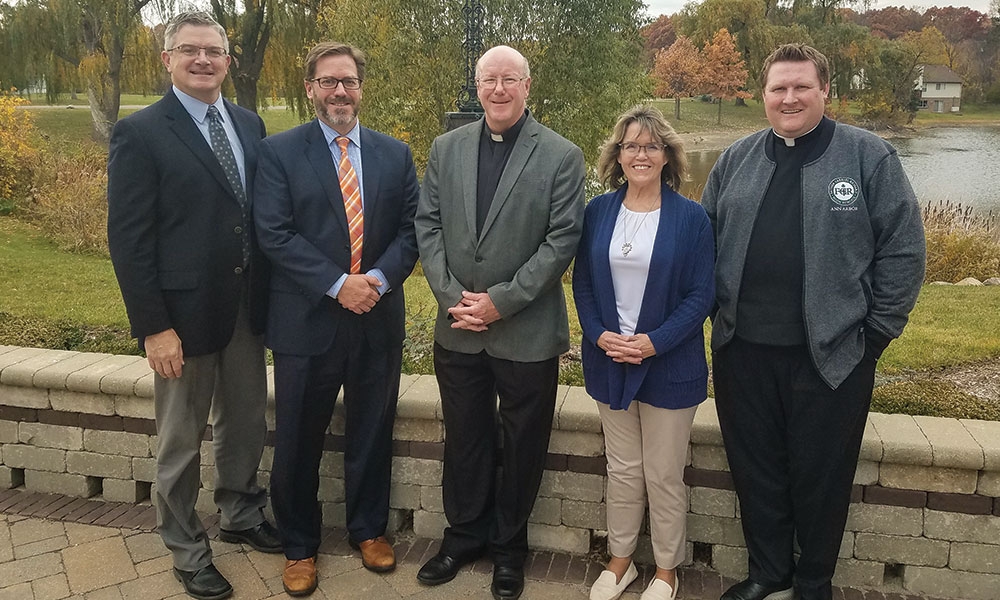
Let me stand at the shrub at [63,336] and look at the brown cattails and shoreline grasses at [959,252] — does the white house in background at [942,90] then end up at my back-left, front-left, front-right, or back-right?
front-left

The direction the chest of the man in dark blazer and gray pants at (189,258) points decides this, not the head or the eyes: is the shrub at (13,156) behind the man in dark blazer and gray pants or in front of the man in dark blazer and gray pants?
behind

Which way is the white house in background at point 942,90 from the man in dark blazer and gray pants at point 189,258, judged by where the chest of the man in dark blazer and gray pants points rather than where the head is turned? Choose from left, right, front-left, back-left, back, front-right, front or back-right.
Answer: left

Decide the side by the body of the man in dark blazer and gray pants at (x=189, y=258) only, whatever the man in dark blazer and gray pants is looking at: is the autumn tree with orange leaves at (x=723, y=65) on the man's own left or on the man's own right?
on the man's own left

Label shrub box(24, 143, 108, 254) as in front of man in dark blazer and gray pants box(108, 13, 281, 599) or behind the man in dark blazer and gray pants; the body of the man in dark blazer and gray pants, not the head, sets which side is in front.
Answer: behind

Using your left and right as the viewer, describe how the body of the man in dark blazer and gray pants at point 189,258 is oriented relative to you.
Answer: facing the viewer and to the right of the viewer

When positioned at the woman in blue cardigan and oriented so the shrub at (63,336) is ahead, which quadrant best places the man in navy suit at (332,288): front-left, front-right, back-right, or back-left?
front-left

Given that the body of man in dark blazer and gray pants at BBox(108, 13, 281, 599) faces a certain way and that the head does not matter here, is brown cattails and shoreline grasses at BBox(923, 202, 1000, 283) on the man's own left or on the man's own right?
on the man's own left

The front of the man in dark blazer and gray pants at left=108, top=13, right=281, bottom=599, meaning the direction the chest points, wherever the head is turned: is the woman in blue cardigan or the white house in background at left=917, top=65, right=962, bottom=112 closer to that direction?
the woman in blue cardigan

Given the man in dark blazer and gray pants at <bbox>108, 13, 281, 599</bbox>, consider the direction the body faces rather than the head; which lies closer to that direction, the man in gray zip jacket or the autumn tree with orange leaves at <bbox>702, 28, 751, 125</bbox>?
the man in gray zip jacket

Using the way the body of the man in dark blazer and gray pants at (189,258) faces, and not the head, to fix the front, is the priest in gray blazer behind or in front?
in front
